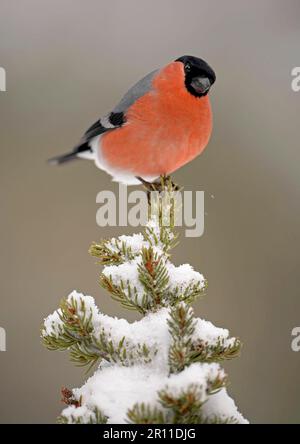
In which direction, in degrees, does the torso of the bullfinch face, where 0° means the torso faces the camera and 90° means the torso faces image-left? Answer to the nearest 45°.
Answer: approximately 315°
